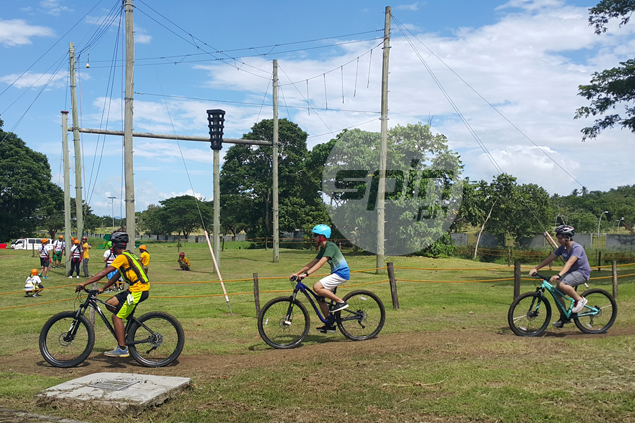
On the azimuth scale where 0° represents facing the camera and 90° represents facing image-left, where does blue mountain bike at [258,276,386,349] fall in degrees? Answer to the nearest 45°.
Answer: approximately 90°

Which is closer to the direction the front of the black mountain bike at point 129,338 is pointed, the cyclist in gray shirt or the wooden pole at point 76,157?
the wooden pole

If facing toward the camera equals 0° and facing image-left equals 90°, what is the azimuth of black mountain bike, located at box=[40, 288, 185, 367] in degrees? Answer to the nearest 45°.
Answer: approximately 90°

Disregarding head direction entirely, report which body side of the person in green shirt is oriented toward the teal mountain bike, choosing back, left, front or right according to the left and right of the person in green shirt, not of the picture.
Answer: back

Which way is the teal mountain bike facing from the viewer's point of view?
to the viewer's left

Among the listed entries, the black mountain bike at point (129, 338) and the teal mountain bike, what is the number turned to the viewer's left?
2

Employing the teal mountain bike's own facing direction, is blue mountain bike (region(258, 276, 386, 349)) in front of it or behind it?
in front

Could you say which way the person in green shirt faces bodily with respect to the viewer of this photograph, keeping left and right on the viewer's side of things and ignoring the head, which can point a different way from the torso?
facing to the left of the viewer

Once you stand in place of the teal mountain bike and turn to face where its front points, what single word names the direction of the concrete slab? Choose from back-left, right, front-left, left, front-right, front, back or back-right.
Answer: front-left

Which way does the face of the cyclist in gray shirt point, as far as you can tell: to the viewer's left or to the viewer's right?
to the viewer's left

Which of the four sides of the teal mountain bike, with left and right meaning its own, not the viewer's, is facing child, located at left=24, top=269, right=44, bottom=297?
front

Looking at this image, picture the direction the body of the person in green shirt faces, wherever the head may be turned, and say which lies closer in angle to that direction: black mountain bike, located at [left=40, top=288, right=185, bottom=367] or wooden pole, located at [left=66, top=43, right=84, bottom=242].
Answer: the black mountain bike

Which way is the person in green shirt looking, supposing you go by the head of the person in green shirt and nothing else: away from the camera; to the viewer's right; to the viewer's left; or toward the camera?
to the viewer's left

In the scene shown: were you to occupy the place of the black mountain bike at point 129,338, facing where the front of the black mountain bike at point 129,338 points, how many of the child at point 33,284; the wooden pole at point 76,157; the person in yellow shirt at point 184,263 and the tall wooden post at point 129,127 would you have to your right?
4

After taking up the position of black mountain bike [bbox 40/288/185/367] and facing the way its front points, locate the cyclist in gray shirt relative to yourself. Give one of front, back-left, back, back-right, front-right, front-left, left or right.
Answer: back
